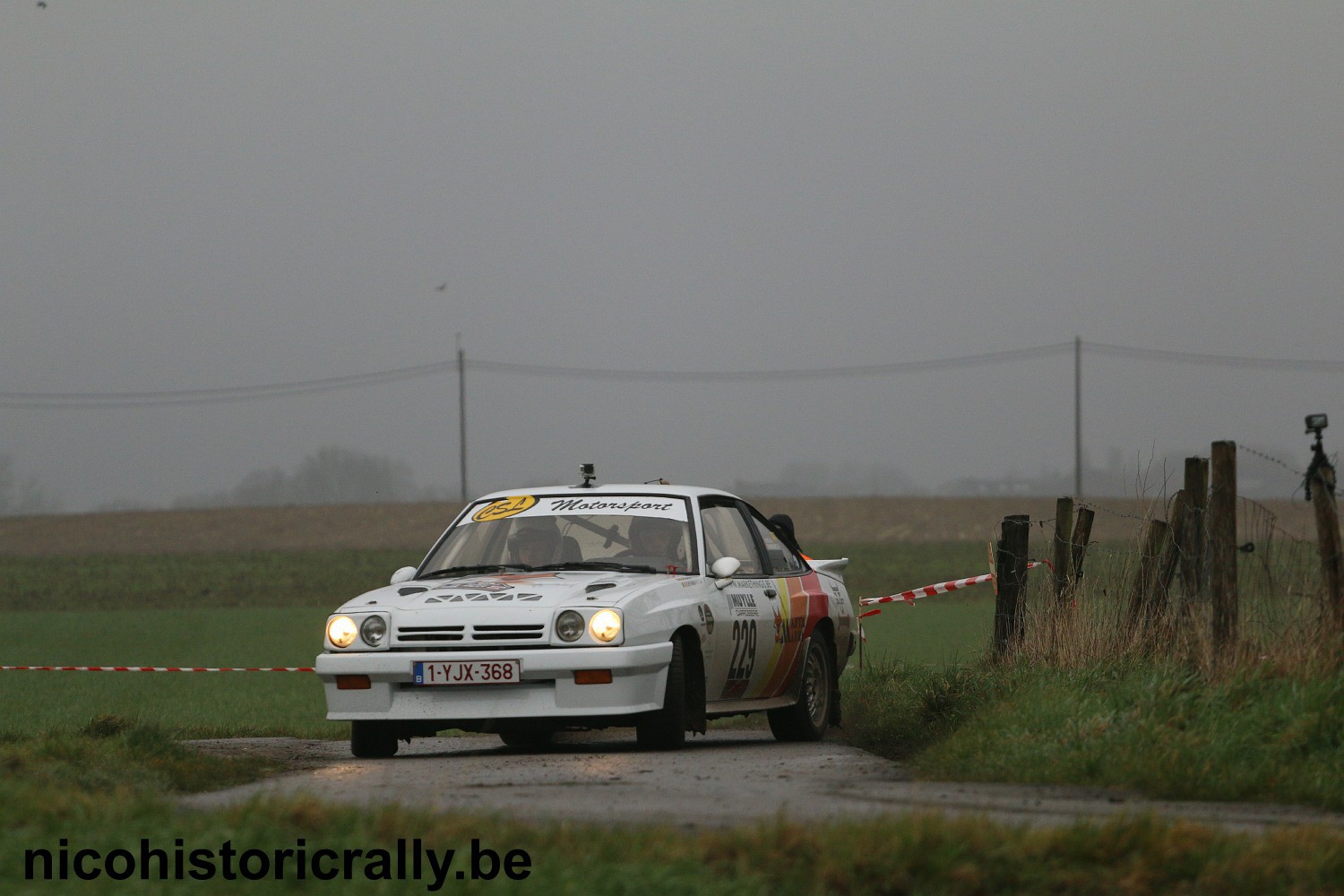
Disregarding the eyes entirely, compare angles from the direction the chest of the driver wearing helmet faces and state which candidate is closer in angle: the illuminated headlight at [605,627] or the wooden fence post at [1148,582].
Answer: the illuminated headlight

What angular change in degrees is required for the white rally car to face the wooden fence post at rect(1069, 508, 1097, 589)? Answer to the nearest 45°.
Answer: approximately 180°

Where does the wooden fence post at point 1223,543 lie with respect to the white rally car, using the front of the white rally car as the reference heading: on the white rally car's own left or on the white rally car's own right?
on the white rally car's own left

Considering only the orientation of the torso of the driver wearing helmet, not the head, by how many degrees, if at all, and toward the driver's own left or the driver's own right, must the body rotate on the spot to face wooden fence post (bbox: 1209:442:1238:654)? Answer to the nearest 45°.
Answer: approximately 90° to the driver's own left

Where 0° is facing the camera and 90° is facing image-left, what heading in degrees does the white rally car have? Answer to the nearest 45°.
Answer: approximately 45°

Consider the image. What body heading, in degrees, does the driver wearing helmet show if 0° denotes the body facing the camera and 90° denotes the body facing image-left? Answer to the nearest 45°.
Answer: approximately 45°

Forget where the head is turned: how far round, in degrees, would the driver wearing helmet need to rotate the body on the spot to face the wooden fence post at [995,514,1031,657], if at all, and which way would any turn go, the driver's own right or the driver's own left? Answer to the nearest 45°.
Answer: approximately 180°

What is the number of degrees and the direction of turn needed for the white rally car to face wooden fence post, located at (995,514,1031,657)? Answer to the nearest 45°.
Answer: approximately 180°

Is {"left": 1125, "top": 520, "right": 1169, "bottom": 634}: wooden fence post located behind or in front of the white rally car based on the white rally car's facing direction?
behind

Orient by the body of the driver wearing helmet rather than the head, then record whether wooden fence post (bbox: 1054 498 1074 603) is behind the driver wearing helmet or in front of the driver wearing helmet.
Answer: behind
